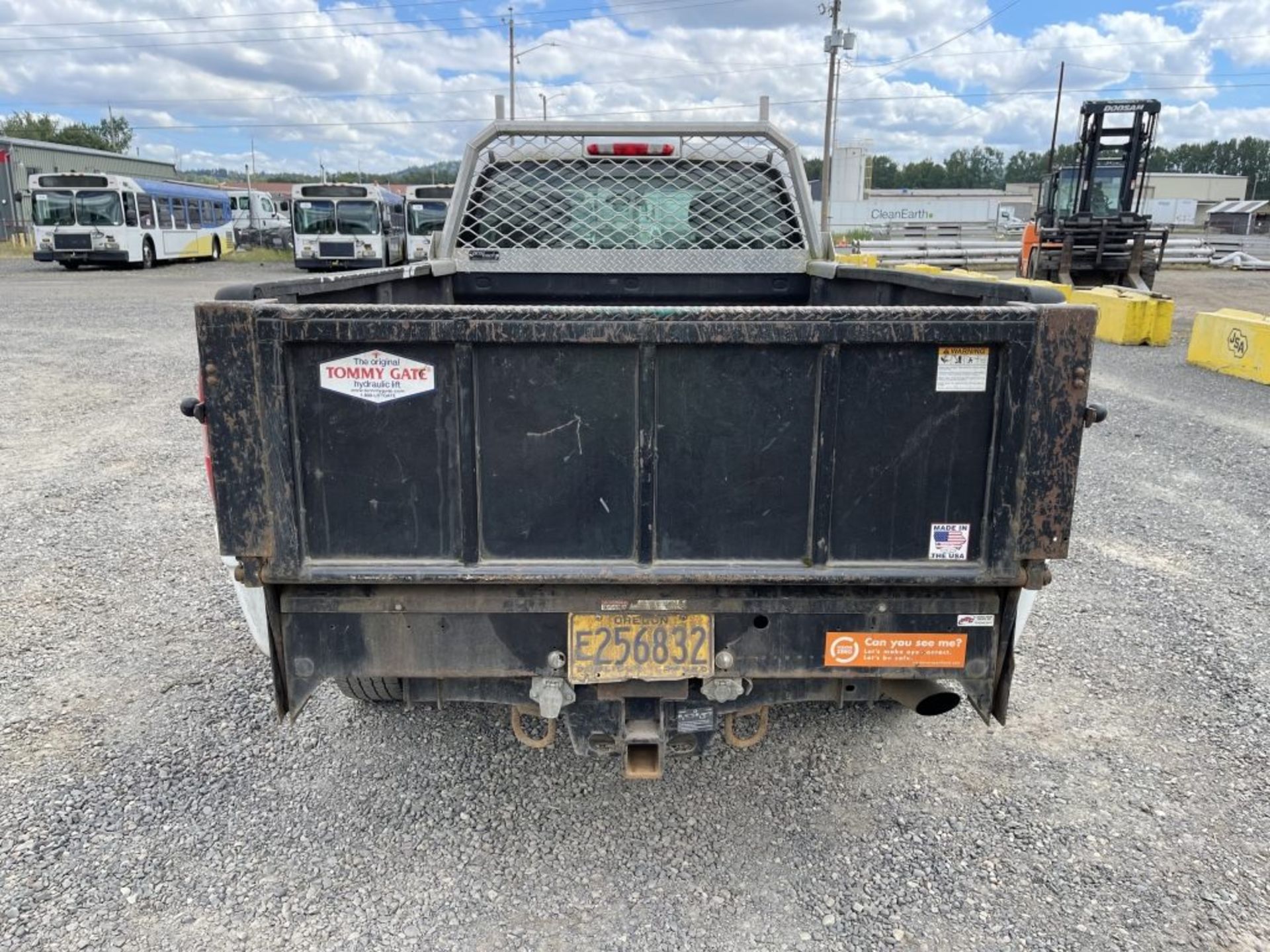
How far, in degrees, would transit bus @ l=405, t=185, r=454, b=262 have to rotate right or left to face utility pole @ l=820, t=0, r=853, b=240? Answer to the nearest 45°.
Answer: approximately 90° to its left

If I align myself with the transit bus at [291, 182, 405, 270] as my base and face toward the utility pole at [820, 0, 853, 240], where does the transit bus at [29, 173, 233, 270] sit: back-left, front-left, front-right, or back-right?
back-left

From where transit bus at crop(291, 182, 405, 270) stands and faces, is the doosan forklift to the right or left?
on its left

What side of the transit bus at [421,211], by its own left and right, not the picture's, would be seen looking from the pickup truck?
front

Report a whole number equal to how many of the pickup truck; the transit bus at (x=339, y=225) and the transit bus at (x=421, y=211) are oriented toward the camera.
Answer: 2

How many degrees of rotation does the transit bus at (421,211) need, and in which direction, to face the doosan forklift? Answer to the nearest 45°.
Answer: approximately 45° to its left

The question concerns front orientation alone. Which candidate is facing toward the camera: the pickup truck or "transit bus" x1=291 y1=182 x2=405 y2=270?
the transit bus

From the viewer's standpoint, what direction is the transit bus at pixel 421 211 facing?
toward the camera

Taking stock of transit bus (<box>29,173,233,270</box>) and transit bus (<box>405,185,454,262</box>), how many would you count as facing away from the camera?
0

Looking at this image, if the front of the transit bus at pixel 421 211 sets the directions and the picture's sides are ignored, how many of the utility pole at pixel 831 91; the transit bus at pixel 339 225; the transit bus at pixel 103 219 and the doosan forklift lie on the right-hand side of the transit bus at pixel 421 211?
2

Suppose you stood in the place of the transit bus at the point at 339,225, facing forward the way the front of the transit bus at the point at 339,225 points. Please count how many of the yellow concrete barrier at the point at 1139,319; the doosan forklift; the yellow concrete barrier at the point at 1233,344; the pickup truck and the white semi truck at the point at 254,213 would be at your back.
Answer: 1

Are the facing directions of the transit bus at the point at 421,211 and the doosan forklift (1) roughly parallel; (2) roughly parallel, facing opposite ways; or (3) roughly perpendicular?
roughly parallel

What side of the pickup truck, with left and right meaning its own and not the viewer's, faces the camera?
back

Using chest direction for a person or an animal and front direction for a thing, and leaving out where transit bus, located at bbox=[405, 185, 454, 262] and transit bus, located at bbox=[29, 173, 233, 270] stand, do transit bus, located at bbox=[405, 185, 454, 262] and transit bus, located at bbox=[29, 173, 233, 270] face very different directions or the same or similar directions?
same or similar directions

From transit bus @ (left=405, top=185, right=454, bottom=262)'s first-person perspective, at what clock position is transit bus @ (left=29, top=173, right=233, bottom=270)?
transit bus @ (left=29, top=173, right=233, bottom=270) is roughly at 3 o'clock from transit bus @ (left=405, top=185, right=454, bottom=262).

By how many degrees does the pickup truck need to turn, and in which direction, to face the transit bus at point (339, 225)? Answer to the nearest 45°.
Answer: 0° — it already faces it

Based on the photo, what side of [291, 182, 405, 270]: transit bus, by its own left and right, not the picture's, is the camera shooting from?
front

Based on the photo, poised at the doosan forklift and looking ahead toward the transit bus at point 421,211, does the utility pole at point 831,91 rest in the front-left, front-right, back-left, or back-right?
front-right

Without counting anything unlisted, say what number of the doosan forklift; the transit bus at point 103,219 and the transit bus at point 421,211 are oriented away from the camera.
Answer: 0

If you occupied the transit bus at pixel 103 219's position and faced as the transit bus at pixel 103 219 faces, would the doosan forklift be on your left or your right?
on your left

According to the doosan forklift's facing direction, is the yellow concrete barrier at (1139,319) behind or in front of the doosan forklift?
in front

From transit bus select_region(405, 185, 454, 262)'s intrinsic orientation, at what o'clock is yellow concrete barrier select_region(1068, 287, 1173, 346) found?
The yellow concrete barrier is roughly at 11 o'clock from the transit bus.
